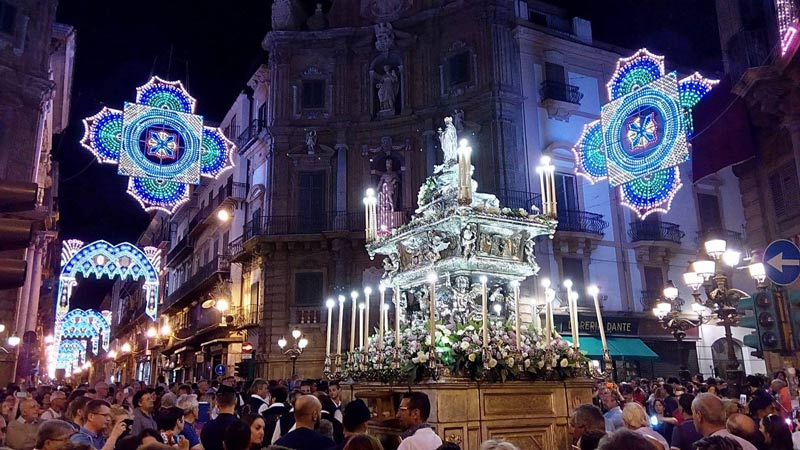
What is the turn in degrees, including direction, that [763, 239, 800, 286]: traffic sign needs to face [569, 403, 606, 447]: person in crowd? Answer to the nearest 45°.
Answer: approximately 45° to its right

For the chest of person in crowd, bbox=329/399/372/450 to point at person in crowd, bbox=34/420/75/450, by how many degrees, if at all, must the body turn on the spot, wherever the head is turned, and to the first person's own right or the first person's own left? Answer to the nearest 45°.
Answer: approximately 135° to the first person's own left

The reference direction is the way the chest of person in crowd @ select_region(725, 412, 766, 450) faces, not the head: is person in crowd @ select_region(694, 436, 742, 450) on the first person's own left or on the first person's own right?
on the first person's own left

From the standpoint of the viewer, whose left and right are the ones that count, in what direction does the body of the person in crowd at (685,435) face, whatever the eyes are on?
facing away from the viewer and to the left of the viewer

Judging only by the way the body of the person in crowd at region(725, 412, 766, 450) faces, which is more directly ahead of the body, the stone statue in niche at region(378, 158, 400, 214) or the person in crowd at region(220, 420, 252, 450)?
the stone statue in niche

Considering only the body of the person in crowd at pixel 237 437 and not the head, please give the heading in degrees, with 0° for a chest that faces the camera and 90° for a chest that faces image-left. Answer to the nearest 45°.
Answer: approximately 180°

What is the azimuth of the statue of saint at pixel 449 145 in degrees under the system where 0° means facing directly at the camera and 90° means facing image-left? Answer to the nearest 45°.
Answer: approximately 45°

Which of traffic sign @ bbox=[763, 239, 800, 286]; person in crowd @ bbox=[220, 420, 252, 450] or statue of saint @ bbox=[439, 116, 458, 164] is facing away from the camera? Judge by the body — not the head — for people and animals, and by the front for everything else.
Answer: the person in crowd

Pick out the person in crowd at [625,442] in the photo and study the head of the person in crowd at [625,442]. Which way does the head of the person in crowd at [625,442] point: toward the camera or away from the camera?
away from the camera
